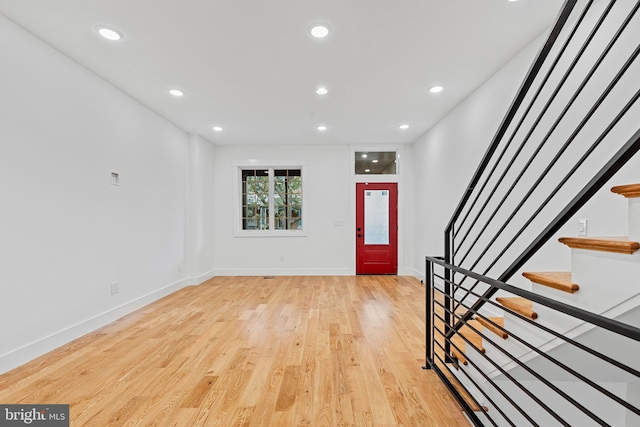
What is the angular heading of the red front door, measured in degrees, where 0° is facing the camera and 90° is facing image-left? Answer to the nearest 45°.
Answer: approximately 0°

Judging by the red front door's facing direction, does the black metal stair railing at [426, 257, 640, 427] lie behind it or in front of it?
in front

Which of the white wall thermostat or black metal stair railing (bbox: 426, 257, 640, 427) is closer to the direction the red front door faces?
the black metal stair railing

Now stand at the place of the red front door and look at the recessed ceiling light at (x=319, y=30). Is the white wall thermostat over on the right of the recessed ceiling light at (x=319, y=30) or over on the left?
right

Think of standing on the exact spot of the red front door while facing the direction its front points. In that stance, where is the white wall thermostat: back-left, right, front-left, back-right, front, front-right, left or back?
front-right

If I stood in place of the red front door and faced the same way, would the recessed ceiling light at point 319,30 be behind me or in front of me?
in front

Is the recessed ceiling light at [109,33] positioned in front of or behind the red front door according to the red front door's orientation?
in front
